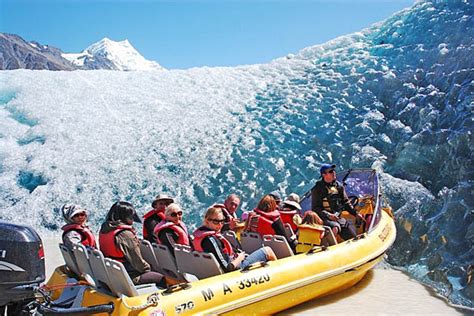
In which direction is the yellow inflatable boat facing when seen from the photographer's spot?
facing away from the viewer and to the right of the viewer

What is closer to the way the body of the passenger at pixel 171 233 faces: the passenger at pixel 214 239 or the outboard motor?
the passenger

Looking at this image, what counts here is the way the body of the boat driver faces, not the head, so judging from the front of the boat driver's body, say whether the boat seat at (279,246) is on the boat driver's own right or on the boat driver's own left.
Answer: on the boat driver's own right

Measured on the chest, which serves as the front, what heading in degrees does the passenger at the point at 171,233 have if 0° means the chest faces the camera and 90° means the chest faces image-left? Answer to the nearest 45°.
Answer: approximately 315°

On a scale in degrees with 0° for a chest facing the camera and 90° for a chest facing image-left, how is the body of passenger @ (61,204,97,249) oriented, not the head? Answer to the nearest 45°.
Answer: approximately 315°

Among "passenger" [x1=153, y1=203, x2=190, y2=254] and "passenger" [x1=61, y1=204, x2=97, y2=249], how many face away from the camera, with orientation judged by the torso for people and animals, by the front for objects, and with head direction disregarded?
0

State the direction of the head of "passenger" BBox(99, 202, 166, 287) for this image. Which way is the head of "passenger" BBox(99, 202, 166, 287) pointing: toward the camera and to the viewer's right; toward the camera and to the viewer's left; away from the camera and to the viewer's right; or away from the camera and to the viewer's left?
away from the camera and to the viewer's right

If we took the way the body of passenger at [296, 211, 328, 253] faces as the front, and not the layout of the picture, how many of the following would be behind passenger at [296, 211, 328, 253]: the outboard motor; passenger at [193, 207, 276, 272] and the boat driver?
2

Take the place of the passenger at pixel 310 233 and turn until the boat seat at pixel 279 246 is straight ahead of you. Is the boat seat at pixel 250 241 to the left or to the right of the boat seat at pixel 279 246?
right

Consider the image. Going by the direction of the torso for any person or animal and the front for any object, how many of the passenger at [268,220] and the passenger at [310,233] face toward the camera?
0

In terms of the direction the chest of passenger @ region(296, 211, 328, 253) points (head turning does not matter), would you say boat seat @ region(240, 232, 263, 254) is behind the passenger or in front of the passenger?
behind

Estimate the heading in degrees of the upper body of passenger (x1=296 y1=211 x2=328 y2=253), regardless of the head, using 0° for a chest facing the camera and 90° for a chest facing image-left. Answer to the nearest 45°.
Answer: approximately 225°

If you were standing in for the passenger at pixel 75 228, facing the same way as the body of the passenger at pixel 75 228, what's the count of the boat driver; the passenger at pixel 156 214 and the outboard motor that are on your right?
1

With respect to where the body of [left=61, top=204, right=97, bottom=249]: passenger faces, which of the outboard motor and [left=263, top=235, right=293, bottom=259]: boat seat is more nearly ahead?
the boat seat
